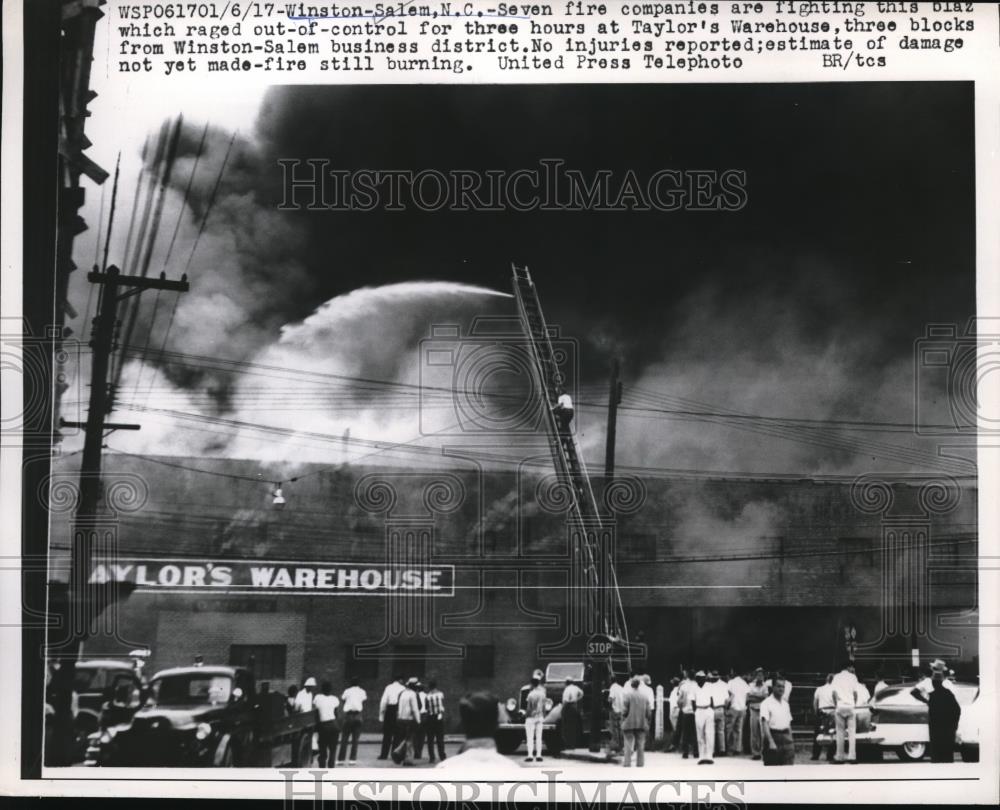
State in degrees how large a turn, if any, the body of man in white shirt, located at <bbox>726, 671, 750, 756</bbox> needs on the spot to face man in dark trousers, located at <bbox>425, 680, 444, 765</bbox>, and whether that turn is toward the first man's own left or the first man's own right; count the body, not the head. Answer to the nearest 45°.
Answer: approximately 90° to the first man's own left

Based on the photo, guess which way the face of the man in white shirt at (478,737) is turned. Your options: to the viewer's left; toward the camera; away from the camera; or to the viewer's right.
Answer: away from the camera

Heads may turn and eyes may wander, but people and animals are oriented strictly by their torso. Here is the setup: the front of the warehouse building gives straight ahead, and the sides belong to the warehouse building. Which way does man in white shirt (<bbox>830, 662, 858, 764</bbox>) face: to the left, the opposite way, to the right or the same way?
the opposite way

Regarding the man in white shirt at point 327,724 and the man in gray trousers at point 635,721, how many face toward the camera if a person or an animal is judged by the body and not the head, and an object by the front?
0

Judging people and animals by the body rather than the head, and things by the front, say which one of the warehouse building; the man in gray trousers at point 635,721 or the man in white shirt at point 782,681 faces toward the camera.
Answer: the warehouse building

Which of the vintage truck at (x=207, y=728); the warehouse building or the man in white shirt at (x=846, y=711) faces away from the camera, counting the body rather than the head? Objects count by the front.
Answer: the man in white shirt

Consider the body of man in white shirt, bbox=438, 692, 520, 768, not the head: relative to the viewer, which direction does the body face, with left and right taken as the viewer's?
facing away from the viewer

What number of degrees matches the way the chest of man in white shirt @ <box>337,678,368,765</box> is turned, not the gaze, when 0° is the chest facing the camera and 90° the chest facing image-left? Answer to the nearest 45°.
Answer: approximately 180°

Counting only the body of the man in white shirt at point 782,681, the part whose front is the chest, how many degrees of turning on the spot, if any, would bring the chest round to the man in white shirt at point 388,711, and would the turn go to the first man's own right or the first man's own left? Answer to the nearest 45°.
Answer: approximately 90° to the first man's own left
